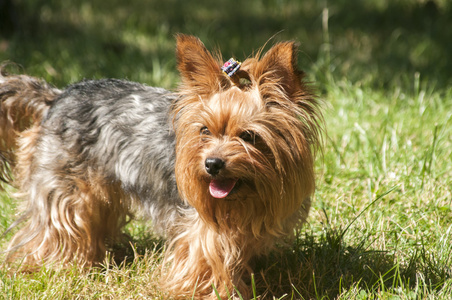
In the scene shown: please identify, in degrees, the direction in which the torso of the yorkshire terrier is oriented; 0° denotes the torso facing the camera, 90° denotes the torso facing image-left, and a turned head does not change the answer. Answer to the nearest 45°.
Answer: approximately 315°
